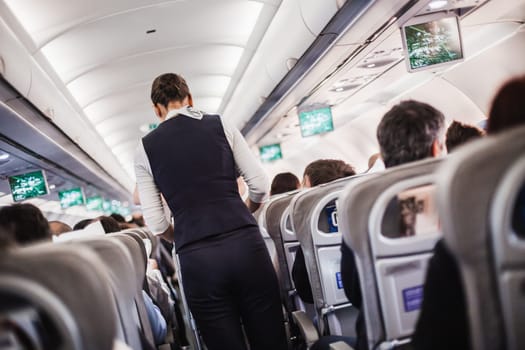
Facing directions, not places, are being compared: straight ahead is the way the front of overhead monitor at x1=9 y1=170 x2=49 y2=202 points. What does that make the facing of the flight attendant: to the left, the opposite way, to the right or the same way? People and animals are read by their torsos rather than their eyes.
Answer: the opposite way

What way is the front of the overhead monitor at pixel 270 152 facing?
toward the camera

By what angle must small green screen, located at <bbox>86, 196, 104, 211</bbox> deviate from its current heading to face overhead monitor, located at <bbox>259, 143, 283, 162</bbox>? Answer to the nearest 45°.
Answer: approximately 45° to its left

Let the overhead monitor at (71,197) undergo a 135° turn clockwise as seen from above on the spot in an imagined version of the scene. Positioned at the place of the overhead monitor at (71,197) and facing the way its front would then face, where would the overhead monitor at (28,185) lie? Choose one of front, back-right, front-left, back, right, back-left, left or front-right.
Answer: back-left

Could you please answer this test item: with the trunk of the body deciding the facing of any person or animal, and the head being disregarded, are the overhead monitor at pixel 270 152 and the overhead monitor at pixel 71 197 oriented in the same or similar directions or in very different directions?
same or similar directions

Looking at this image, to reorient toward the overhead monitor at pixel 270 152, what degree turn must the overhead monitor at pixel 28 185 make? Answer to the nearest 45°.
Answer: approximately 135° to its left

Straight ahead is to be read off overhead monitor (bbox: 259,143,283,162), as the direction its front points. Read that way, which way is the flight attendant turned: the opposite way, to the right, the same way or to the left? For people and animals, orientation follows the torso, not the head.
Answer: the opposite way

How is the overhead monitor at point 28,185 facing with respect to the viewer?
toward the camera

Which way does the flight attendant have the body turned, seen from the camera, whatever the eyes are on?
away from the camera

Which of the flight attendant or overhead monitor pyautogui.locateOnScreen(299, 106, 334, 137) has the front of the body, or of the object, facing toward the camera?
the overhead monitor

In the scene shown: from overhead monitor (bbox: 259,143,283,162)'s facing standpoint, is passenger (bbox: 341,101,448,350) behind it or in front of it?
in front

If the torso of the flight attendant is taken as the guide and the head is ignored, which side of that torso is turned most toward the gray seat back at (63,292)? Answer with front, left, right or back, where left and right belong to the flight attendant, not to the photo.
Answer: back

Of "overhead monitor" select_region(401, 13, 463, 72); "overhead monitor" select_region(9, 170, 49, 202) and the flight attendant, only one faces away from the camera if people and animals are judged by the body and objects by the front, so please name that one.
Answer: the flight attendant

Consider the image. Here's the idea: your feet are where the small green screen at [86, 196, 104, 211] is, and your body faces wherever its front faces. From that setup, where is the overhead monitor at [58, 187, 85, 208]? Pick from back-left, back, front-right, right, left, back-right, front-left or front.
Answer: front

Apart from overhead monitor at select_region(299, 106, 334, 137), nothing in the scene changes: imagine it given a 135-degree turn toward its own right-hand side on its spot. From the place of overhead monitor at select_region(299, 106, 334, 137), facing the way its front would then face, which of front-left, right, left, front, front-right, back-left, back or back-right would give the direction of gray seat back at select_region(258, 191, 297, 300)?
back-left

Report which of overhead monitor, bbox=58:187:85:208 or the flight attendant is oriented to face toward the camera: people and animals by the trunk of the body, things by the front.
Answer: the overhead monitor

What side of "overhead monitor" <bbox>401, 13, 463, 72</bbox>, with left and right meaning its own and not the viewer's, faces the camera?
front

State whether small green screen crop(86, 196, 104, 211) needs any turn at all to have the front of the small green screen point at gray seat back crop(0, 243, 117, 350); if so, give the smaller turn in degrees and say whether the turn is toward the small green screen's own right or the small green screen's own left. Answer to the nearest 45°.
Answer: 0° — it already faces it
